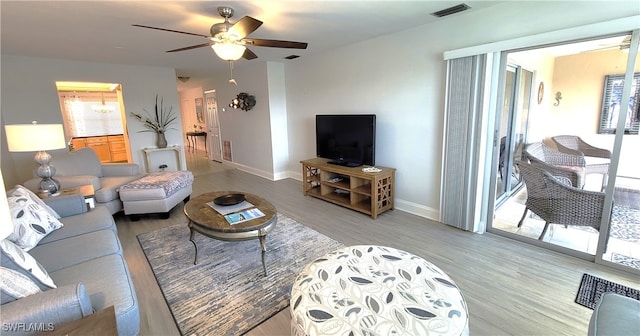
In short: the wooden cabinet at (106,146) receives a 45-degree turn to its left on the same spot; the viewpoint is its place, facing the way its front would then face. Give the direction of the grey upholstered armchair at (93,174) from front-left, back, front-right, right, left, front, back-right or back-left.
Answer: front-right

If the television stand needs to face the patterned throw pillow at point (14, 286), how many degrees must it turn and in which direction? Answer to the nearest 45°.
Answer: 0° — it already faces it

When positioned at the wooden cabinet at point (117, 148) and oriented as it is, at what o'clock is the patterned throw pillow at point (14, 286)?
The patterned throw pillow is roughly at 12 o'clock from the wooden cabinet.

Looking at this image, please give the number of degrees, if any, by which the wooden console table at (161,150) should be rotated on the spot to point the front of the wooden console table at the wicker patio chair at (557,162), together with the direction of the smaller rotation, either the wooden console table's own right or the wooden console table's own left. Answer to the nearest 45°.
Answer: approximately 45° to the wooden console table's own left

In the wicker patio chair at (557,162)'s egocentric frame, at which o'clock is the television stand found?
The television stand is roughly at 4 o'clock from the wicker patio chair.

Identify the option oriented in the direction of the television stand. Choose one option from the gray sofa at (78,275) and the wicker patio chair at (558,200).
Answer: the gray sofa

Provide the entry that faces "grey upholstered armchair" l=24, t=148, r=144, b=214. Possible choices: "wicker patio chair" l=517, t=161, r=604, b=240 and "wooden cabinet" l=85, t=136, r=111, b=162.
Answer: the wooden cabinet

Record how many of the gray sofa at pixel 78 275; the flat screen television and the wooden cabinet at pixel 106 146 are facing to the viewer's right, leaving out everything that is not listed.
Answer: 1

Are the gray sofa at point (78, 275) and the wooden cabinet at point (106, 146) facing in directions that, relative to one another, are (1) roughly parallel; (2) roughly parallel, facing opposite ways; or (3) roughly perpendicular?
roughly perpendicular

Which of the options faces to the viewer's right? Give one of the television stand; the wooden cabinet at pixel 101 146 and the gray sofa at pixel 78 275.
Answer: the gray sofa

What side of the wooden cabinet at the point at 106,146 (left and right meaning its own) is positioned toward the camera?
front

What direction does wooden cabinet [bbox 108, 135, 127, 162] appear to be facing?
toward the camera

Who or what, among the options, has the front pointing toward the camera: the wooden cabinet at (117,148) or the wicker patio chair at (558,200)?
the wooden cabinet

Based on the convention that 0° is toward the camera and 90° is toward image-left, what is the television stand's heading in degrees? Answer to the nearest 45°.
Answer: approximately 45°

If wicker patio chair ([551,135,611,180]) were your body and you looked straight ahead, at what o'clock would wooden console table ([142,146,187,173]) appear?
The wooden console table is roughly at 4 o'clock from the wicker patio chair.

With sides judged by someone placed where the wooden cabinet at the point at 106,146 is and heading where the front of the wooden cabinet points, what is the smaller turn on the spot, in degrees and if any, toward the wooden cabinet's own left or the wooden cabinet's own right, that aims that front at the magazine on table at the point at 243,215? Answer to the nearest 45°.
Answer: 0° — it already faces it

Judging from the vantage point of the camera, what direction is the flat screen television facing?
facing the viewer and to the left of the viewer

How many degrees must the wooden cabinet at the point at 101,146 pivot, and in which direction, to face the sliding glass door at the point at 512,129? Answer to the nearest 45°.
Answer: approximately 45° to its left

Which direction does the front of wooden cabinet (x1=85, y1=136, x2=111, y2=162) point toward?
toward the camera
